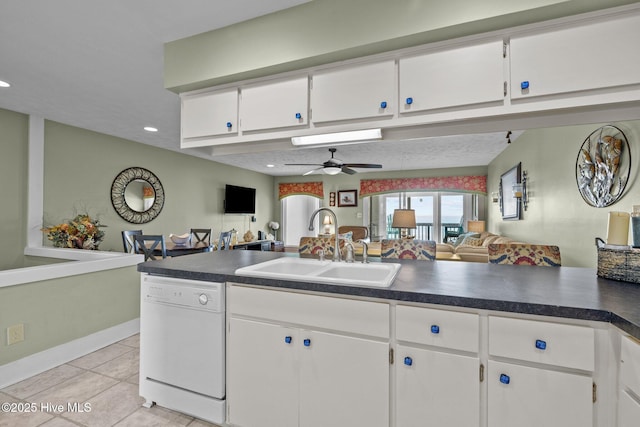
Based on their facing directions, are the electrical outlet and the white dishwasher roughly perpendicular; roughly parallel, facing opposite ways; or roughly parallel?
roughly perpendicular

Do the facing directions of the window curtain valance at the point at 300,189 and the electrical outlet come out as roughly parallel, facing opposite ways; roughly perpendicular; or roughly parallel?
roughly perpendicular

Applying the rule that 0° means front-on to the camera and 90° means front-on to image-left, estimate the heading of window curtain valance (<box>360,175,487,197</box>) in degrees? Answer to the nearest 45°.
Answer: approximately 0°

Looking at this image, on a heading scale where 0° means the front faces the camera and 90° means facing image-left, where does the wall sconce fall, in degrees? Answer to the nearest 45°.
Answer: approximately 90°

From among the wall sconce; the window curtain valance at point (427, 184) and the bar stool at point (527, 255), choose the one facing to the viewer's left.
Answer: the wall sconce

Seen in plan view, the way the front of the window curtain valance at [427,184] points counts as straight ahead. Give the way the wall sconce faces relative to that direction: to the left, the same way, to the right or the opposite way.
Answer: to the right

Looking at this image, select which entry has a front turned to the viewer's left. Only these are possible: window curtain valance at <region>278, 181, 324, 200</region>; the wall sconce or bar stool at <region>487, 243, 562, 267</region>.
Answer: the wall sconce

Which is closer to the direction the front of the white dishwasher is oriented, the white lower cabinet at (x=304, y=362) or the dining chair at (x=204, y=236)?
the white lower cabinet

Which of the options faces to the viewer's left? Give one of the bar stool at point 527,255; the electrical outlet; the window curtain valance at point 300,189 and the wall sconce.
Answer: the wall sconce
